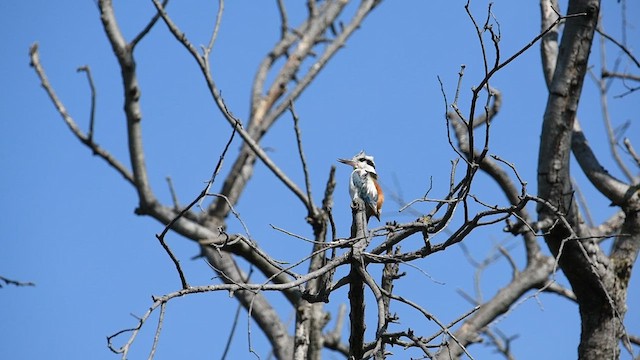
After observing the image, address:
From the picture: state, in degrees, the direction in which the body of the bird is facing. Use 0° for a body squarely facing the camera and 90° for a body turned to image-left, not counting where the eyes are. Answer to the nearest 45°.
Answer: approximately 90°
